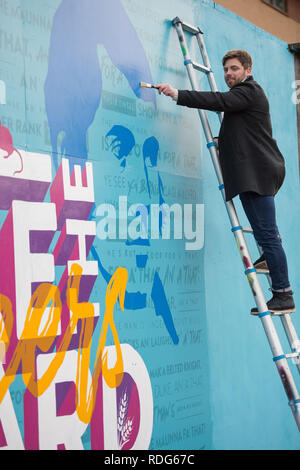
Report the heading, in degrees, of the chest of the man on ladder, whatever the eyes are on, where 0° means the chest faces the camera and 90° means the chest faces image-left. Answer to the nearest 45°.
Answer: approximately 90°
